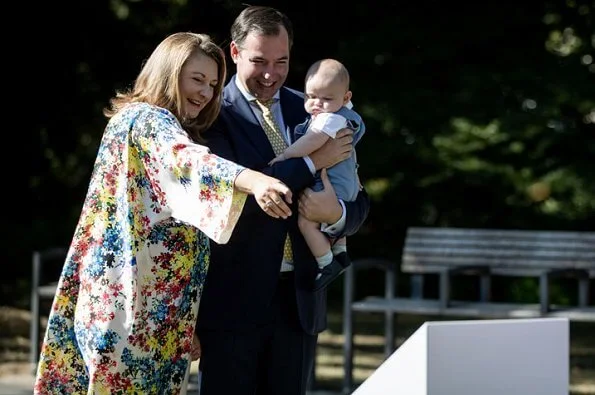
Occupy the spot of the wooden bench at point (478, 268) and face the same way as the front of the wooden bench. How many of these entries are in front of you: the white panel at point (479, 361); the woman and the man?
3

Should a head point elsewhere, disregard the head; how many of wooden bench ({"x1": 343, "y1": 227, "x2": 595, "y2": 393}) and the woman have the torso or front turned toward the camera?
1

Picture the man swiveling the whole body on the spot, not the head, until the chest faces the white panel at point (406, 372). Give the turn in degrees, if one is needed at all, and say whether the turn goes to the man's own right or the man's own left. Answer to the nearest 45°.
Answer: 0° — they already face it

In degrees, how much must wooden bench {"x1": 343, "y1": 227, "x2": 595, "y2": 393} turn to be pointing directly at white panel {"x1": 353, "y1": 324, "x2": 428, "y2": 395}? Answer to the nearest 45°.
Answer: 0° — it already faces it

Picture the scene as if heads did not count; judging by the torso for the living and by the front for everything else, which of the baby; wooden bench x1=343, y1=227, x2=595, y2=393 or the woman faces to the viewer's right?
the woman

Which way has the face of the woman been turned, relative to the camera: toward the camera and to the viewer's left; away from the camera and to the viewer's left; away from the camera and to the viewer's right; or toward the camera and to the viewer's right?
toward the camera and to the viewer's right

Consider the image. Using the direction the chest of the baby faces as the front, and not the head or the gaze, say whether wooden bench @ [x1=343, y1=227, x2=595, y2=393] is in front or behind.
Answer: behind

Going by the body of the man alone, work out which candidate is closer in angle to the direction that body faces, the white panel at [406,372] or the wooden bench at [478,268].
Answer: the white panel

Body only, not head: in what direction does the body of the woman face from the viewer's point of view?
to the viewer's right

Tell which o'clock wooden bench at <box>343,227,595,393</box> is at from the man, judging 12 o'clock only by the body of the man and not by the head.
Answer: The wooden bench is roughly at 8 o'clock from the man.
